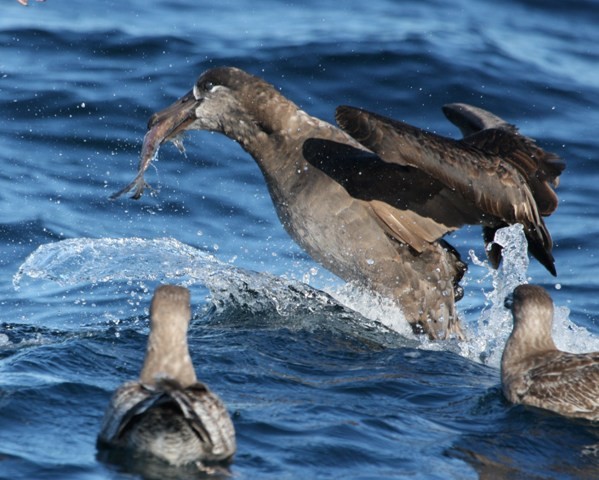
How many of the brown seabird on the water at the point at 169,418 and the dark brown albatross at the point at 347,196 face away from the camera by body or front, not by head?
1

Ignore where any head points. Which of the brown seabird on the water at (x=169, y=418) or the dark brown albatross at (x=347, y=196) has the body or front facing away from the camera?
the brown seabird on the water

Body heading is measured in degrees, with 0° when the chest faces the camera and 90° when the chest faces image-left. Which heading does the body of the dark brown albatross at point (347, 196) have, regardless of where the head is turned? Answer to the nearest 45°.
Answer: approximately 90°

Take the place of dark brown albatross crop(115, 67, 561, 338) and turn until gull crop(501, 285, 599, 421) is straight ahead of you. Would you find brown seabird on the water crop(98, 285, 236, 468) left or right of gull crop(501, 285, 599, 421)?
right

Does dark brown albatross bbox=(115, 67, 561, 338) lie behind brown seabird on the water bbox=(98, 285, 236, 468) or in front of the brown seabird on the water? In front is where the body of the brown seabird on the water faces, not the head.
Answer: in front

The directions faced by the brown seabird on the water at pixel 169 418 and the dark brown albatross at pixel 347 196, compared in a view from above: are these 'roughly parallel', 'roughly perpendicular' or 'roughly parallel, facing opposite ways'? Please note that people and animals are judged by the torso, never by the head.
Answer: roughly perpendicular

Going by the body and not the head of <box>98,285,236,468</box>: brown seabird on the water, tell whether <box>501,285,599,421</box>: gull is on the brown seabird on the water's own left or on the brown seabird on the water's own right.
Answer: on the brown seabird on the water's own right

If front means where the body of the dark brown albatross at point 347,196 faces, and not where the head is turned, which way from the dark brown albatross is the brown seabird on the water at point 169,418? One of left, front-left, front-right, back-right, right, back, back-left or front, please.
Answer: left

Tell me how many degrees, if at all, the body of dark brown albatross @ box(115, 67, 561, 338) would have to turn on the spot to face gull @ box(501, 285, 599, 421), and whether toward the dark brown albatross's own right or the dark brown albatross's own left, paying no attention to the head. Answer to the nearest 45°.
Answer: approximately 135° to the dark brown albatross's own left

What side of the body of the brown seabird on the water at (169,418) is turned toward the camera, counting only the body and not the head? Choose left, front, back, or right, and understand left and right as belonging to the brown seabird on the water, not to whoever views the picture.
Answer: back

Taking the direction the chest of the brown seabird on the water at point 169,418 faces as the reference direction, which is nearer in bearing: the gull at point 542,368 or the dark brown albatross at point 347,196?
the dark brown albatross
